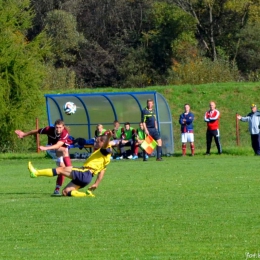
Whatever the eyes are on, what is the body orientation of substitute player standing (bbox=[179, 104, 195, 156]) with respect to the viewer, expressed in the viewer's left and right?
facing the viewer

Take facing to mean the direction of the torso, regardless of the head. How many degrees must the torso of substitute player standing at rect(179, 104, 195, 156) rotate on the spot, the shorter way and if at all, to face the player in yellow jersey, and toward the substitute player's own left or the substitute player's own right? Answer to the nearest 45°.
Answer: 0° — they already face them

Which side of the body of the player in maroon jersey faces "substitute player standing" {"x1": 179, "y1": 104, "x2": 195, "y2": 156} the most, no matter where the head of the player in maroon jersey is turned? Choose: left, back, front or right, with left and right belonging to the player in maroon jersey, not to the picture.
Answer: back

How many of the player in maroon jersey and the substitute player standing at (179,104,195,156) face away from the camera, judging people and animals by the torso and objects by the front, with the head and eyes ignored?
0

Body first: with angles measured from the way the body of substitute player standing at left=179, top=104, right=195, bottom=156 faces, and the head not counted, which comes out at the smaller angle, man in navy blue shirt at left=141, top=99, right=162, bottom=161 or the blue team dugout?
the man in navy blue shirt

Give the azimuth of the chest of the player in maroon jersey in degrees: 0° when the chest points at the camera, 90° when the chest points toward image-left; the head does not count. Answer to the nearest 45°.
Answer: approximately 45°
